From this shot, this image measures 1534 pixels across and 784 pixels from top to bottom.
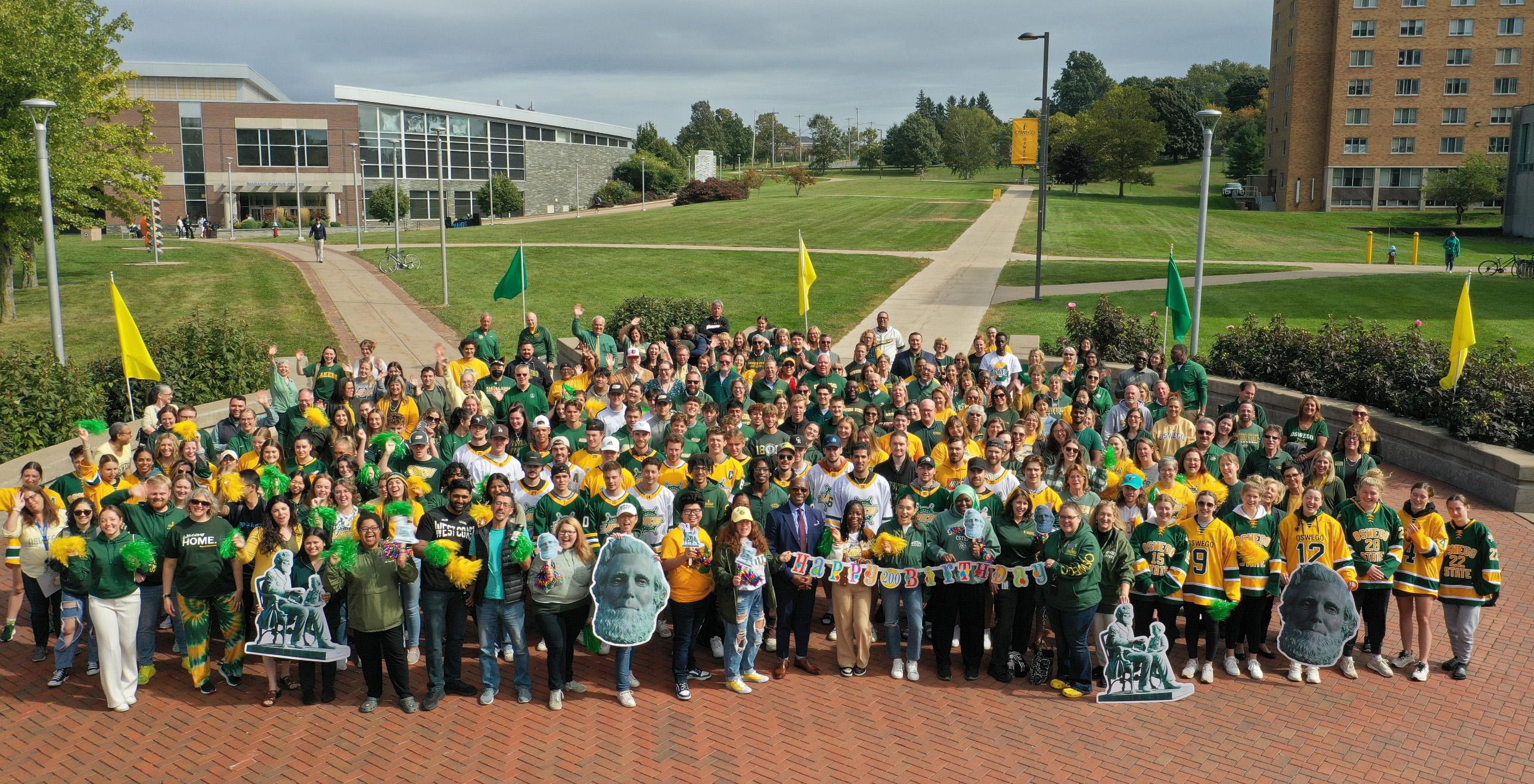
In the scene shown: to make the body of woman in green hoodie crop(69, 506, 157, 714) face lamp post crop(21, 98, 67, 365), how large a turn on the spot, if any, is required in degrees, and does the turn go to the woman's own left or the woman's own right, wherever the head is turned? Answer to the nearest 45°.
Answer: approximately 180°

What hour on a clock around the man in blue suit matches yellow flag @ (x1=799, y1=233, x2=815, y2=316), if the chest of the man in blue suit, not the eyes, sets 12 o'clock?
The yellow flag is roughly at 6 o'clock from the man in blue suit.

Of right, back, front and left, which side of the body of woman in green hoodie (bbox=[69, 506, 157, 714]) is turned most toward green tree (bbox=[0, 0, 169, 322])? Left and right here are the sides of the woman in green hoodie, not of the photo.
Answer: back

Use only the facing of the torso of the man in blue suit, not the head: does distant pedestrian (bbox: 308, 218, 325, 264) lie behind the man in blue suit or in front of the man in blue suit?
behind

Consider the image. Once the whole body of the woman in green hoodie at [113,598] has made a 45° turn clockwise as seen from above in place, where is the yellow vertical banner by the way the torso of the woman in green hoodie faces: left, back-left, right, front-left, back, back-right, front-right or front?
back

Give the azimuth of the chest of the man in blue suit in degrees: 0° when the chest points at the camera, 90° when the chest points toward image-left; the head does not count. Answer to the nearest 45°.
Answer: approximately 0°

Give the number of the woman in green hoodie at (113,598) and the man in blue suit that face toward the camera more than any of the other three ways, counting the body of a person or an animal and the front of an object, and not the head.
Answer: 2

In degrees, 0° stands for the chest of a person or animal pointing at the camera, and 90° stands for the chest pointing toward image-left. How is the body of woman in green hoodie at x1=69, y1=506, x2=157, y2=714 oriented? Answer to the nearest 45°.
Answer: approximately 0°

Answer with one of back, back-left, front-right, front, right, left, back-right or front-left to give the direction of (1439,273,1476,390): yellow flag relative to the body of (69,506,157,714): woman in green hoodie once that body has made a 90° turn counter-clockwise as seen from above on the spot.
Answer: front

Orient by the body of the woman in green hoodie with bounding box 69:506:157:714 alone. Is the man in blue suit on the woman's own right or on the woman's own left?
on the woman's own left

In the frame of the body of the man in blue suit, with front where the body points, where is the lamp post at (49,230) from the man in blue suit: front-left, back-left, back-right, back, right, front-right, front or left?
back-right

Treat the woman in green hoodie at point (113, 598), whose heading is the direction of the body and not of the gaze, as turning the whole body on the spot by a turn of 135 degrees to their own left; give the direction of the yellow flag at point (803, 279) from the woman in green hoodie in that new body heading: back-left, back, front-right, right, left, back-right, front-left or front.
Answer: front

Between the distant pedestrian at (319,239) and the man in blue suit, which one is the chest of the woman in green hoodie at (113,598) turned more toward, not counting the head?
the man in blue suit
